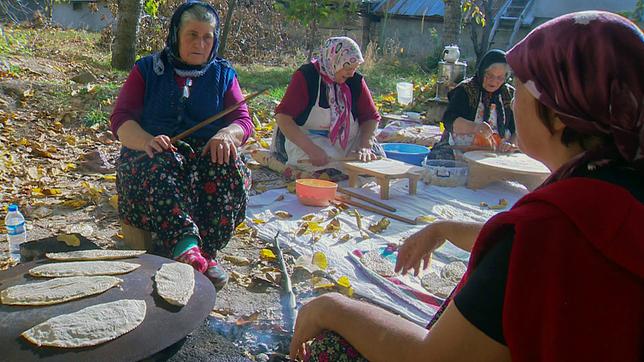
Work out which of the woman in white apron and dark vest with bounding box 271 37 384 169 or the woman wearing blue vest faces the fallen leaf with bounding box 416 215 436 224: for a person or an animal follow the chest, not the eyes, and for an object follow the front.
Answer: the woman in white apron and dark vest

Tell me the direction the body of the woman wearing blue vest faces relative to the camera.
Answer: toward the camera

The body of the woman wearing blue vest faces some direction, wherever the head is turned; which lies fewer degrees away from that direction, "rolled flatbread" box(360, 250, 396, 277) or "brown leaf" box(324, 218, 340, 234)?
the rolled flatbread

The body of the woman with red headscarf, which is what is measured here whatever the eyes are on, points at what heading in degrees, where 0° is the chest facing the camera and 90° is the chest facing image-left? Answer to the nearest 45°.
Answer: approximately 135°

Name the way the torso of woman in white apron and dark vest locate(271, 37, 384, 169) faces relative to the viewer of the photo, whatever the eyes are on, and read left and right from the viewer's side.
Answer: facing the viewer and to the right of the viewer

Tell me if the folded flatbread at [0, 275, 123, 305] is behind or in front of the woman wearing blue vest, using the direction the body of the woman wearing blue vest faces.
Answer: in front

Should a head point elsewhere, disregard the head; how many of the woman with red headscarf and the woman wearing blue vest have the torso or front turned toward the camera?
1

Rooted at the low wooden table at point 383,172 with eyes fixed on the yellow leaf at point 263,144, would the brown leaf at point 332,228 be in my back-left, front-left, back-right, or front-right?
back-left

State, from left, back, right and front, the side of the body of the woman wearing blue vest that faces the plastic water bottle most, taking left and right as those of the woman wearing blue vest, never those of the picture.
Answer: right

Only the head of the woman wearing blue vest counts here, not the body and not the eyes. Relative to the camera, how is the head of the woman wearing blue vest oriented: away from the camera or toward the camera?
toward the camera

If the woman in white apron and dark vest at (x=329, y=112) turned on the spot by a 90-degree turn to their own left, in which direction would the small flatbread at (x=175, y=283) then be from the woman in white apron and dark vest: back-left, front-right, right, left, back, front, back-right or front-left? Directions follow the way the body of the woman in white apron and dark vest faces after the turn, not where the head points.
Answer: back-right

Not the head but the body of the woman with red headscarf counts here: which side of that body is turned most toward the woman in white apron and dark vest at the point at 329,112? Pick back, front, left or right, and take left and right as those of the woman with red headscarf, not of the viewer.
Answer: front

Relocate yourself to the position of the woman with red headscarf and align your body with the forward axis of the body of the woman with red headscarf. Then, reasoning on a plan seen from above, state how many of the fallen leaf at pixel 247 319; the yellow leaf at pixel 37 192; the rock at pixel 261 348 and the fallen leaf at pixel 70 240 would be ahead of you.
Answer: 4

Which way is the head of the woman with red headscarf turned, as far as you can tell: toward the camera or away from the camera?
away from the camera

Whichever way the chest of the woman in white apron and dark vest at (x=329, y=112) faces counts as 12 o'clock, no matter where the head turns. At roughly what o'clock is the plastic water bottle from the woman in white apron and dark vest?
The plastic water bottle is roughly at 3 o'clock from the woman in white apron and dark vest.

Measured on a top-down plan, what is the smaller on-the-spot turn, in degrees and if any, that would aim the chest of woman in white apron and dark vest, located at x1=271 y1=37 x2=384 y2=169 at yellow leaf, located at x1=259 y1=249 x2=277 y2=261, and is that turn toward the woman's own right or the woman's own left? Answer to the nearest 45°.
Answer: approximately 45° to the woman's own right

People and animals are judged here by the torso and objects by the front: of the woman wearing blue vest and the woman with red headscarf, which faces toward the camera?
the woman wearing blue vest
